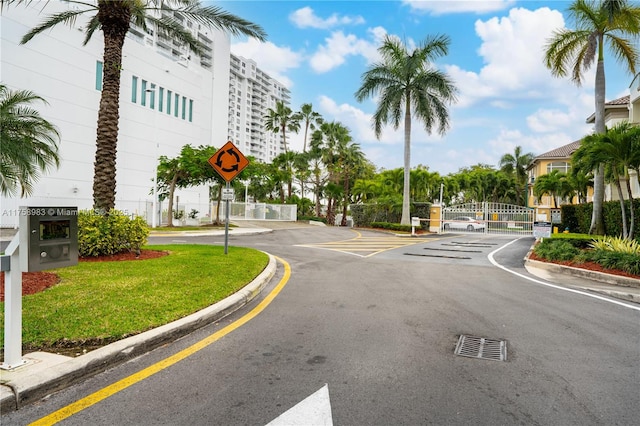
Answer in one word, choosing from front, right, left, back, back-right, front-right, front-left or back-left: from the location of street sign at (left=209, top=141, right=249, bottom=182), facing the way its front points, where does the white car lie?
back-left

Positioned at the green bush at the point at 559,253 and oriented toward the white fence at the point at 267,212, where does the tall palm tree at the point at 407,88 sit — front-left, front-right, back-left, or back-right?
front-right

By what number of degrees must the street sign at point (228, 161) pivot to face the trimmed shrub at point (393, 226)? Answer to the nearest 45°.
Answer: approximately 135° to its left

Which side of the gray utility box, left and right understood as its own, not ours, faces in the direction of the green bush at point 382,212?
left

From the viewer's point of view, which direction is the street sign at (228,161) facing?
toward the camera

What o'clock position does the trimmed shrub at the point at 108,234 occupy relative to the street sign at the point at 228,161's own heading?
The trimmed shrub is roughly at 3 o'clock from the street sign.

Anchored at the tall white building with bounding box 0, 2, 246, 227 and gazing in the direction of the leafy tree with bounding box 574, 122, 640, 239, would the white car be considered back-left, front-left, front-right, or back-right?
front-left

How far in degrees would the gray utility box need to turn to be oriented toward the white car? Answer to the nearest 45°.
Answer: approximately 90° to its left

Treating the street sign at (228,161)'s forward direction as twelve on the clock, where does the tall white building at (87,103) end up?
The tall white building is roughly at 5 o'clock from the street sign.

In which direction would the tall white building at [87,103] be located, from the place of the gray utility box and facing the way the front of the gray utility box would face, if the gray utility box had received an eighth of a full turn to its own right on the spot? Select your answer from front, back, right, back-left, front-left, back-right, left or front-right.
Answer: back

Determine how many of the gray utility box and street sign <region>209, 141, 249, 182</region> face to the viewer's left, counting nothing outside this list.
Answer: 0

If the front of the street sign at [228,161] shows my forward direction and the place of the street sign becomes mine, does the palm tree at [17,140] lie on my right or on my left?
on my right

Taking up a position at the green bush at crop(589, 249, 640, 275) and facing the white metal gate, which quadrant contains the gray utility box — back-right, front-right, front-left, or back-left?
back-left
